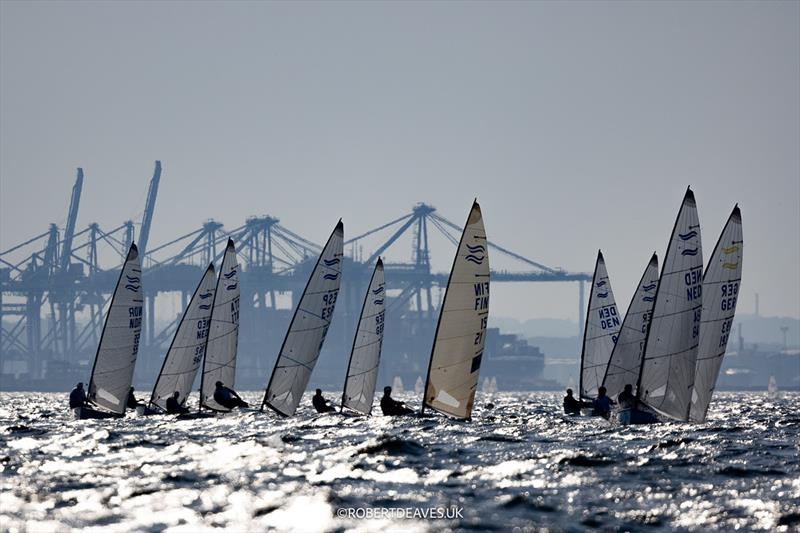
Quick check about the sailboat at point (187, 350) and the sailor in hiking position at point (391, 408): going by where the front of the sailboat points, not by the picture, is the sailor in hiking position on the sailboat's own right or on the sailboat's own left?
on the sailboat's own left

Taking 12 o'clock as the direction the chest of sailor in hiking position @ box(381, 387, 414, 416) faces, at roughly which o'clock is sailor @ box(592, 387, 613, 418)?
The sailor is roughly at 12 o'clock from the sailor in hiking position.

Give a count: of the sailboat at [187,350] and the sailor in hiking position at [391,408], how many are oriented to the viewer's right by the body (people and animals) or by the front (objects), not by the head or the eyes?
1

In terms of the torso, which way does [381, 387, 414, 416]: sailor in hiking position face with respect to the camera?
to the viewer's right

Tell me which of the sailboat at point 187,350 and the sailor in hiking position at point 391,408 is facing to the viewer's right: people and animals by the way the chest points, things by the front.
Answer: the sailor in hiking position

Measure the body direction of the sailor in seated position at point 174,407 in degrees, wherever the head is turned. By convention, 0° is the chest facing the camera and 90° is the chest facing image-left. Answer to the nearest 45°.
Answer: approximately 270°

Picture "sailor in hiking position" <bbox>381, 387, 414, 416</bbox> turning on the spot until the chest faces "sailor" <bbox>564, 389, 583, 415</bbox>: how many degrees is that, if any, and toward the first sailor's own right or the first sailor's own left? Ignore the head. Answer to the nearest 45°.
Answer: approximately 45° to the first sailor's own left

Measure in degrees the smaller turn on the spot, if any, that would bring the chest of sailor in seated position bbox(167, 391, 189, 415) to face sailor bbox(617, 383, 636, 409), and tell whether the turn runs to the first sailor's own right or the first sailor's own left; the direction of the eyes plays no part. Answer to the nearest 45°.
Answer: approximately 45° to the first sailor's own right
